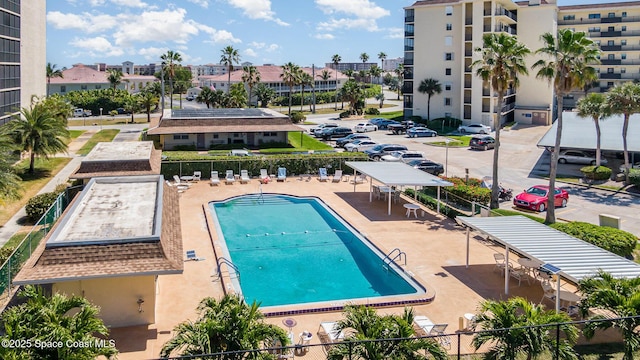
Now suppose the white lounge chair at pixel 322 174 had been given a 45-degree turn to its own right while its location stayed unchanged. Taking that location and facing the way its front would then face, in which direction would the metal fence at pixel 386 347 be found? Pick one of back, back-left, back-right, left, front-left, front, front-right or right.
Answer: front-left

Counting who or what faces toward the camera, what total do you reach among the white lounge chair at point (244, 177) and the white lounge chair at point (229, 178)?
2

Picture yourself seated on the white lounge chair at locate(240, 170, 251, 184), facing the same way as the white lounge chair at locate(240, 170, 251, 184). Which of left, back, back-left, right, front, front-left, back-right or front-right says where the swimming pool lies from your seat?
front

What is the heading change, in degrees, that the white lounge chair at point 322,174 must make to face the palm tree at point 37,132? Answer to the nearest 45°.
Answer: approximately 90° to its right

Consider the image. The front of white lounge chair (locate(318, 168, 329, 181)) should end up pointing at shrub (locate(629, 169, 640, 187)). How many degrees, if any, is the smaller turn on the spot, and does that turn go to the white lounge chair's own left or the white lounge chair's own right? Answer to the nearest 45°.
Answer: approximately 90° to the white lounge chair's own left

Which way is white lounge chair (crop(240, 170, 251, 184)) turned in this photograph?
toward the camera

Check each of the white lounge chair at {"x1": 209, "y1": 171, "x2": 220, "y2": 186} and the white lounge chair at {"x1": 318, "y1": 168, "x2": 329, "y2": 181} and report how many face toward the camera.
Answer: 2

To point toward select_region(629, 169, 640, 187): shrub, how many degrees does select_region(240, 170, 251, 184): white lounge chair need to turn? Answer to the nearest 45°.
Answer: approximately 90° to its left

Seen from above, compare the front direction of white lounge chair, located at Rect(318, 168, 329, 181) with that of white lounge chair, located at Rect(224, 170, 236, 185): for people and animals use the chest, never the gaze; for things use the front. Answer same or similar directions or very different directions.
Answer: same or similar directions

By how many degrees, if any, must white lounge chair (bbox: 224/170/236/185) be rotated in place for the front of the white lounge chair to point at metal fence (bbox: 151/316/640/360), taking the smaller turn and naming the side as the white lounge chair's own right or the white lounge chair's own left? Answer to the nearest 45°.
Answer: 0° — it already faces it

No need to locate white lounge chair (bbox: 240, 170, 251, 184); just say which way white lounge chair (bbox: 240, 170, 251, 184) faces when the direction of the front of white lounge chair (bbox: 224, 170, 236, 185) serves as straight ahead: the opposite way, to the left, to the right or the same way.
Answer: the same way

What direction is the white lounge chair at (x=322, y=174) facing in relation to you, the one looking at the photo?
facing the viewer

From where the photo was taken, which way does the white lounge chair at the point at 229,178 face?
toward the camera

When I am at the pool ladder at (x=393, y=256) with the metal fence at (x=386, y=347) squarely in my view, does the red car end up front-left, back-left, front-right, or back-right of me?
back-left

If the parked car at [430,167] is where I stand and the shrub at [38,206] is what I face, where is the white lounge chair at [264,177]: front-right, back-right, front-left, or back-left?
front-right
